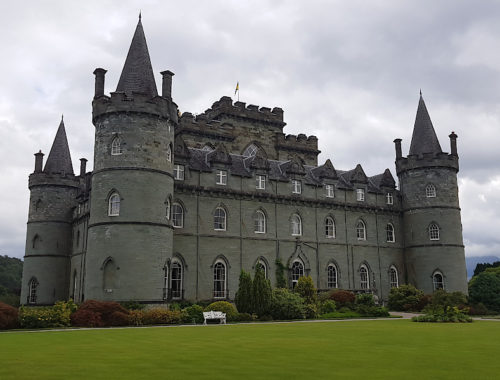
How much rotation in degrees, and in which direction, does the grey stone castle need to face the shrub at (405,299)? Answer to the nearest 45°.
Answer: approximately 45° to its left

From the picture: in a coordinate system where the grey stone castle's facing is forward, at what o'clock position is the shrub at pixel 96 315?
The shrub is roughly at 2 o'clock from the grey stone castle.

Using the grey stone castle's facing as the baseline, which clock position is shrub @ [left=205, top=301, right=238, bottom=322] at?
The shrub is roughly at 1 o'clock from the grey stone castle.

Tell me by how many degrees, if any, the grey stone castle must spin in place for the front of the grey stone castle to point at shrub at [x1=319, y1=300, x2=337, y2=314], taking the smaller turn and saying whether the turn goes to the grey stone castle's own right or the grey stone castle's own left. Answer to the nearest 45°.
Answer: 0° — it already faces it

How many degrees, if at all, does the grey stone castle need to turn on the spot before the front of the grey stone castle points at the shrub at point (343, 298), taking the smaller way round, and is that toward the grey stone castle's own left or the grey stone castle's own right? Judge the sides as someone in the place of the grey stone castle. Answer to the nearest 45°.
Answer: approximately 45° to the grey stone castle's own left

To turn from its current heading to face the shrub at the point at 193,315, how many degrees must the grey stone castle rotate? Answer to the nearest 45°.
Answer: approximately 45° to its right

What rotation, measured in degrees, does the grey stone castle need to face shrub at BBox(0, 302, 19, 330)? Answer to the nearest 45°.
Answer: approximately 90° to its right

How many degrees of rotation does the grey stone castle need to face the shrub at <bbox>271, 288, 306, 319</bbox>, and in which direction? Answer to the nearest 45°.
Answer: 0° — it already faces it

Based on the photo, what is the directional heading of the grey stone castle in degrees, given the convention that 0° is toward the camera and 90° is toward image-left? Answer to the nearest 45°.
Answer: approximately 315°
